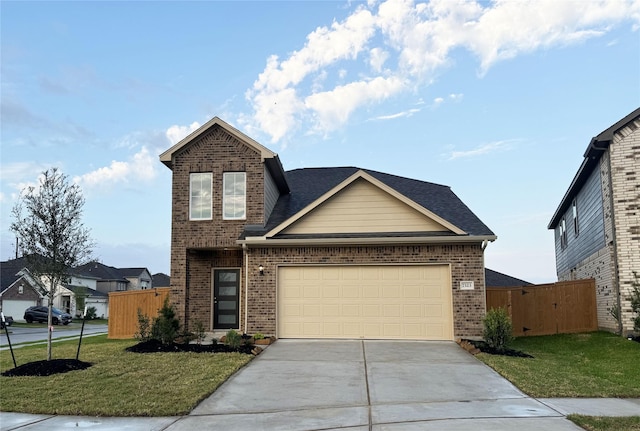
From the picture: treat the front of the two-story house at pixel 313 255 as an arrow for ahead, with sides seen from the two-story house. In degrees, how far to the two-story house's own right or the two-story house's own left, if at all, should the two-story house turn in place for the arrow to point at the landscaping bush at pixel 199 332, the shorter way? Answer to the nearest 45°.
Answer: approximately 90° to the two-story house's own right

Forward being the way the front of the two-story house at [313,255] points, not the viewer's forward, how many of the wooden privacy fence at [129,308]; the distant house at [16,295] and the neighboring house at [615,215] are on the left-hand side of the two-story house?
1

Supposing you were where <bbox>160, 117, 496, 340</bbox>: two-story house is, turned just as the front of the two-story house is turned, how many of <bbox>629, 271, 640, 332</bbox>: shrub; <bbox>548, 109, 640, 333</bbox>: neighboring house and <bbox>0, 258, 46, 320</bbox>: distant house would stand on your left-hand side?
2

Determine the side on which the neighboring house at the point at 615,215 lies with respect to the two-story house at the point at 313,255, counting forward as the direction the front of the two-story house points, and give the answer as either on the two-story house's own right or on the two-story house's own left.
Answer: on the two-story house's own left

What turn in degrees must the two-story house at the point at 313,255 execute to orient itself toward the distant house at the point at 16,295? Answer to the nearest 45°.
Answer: approximately 135° to its right

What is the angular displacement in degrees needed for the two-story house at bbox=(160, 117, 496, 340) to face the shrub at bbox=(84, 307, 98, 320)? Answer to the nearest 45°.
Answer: approximately 135° to its right

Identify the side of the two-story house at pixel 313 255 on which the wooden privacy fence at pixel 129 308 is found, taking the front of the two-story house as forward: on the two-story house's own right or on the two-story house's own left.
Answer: on the two-story house's own right

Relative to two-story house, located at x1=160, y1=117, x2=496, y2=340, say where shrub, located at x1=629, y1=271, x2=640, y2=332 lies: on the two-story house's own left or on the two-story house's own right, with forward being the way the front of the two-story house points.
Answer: on the two-story house's own left

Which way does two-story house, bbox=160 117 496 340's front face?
toward the camera

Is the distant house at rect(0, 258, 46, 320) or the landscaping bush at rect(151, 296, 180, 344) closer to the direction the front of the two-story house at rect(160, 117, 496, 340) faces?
the landscaping bush
